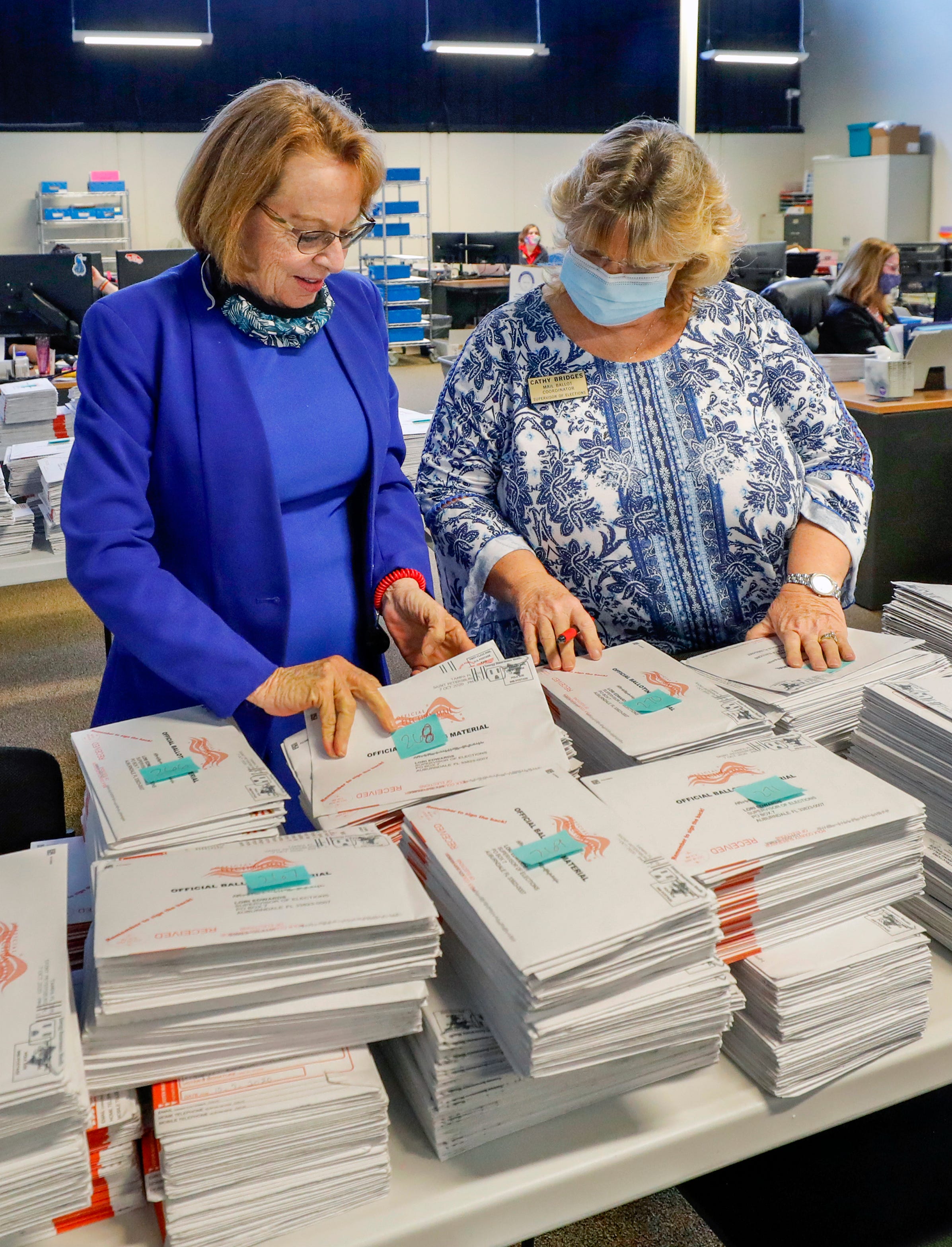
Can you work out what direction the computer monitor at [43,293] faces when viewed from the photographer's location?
facing away from the viewer

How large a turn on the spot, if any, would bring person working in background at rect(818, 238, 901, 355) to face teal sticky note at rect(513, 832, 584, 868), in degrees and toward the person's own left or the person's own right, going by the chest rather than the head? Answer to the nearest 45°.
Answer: approximately 90° to the person's own right

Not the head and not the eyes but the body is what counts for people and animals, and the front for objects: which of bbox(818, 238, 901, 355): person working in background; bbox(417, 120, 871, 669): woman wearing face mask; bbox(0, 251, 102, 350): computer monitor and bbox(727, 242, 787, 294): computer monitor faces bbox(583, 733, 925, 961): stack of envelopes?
the woman wearing face mask

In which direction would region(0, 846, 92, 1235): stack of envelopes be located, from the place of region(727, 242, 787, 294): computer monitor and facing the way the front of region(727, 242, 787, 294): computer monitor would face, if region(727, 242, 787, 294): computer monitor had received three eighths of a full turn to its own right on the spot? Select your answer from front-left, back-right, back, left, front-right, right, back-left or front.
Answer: front-right

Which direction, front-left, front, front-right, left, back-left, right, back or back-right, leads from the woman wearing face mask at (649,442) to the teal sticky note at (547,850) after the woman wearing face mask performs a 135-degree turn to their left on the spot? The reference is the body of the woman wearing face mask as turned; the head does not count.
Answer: back-right

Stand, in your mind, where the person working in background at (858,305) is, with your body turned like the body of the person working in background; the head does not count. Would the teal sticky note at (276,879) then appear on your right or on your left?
on your right

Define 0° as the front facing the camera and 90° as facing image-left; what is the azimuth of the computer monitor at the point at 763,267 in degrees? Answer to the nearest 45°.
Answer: approximately 180°

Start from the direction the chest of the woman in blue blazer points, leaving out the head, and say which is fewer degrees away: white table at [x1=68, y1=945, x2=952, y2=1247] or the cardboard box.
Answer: the white table

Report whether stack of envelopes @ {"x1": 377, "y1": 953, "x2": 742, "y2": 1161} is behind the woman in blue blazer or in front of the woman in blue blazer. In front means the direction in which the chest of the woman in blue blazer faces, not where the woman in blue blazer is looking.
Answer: in front

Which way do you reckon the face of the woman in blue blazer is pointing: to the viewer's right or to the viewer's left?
to the viewer's right
